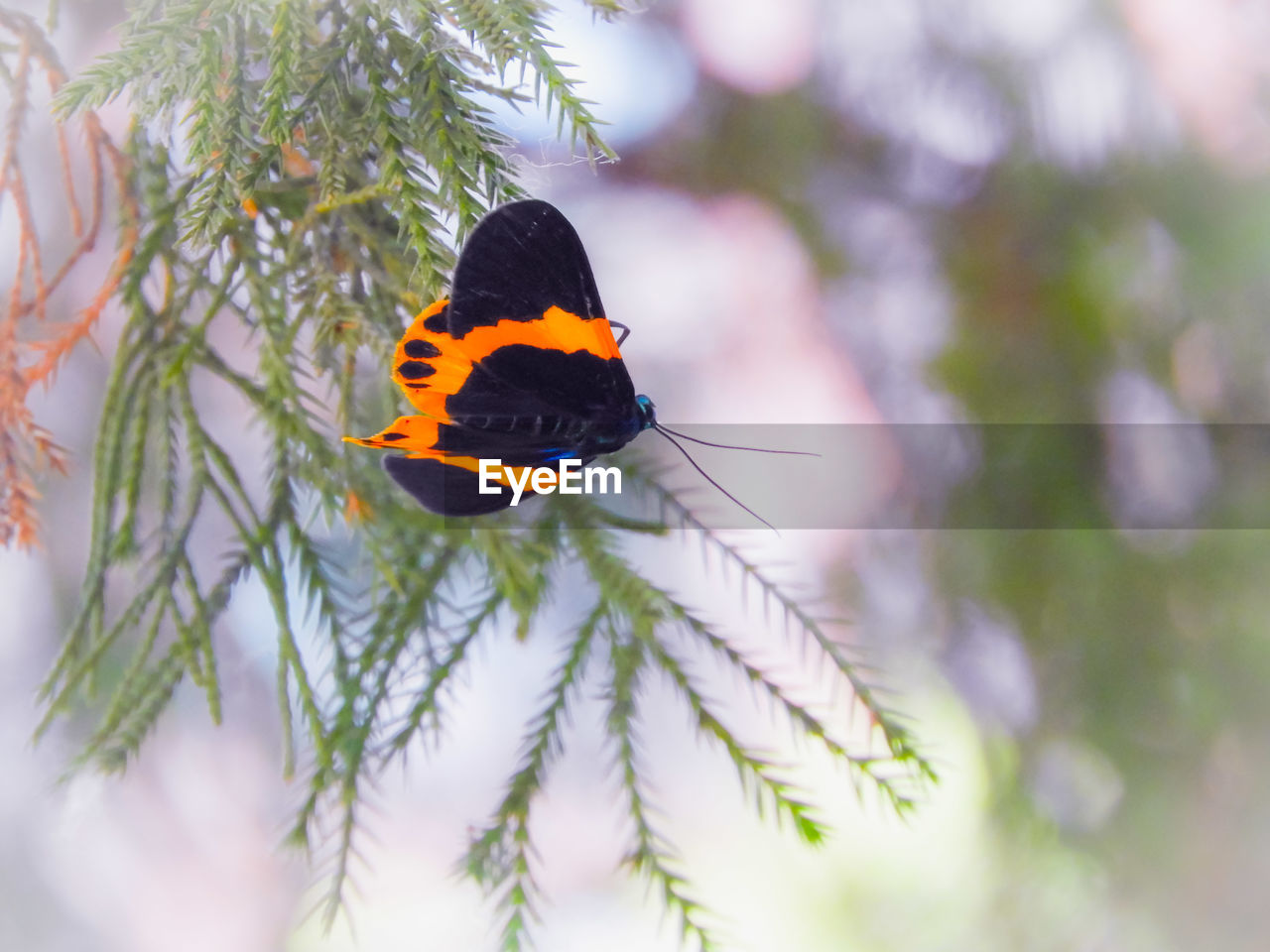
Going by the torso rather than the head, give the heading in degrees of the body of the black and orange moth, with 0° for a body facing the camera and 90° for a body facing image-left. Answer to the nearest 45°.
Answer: approximately 270°
